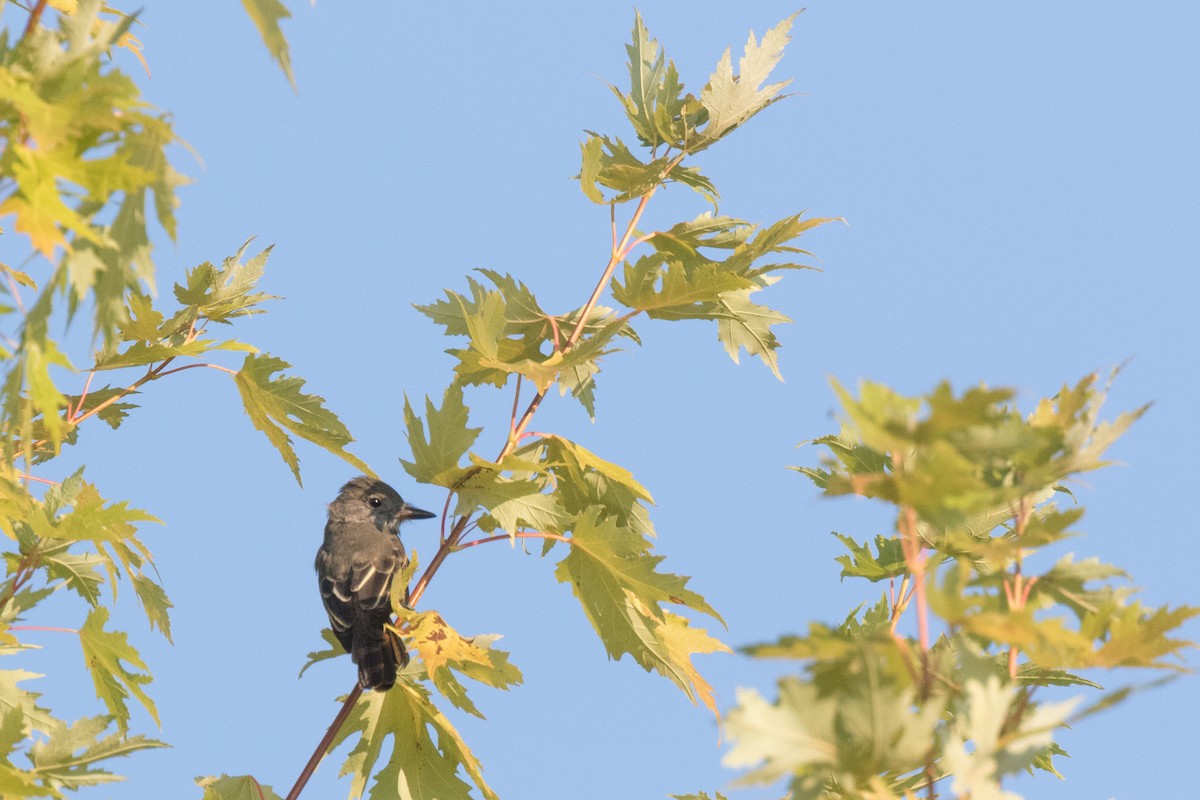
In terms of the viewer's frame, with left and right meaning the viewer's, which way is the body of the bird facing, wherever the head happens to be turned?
facing away from the viewer and to the right of the viewer
